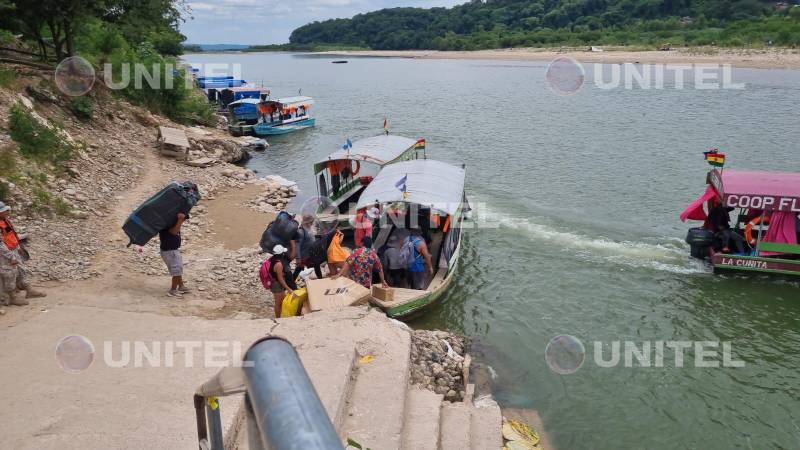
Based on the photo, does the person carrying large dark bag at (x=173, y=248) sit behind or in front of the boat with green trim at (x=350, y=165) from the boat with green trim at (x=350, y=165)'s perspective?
in front

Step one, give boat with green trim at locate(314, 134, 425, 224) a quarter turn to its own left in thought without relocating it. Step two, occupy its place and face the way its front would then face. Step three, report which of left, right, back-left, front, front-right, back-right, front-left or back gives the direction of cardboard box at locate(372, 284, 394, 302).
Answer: front-right

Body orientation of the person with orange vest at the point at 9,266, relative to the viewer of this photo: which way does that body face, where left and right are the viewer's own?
facing to the right of the viewer

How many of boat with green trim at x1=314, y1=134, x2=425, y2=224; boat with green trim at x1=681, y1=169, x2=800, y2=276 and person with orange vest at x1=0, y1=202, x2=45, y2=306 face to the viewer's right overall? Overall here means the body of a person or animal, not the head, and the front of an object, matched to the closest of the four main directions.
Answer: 2

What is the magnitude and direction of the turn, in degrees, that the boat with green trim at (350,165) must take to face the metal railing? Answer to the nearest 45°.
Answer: approximately 45° to its left

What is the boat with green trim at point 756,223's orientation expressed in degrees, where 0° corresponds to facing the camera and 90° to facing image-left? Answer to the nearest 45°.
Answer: approximately 270°

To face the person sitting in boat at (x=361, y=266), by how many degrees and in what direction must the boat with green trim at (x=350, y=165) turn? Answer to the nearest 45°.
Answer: approximately 45° to its left

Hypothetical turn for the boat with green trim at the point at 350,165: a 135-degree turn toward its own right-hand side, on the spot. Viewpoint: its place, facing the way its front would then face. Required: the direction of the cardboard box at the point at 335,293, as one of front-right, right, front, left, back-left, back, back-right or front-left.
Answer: back
